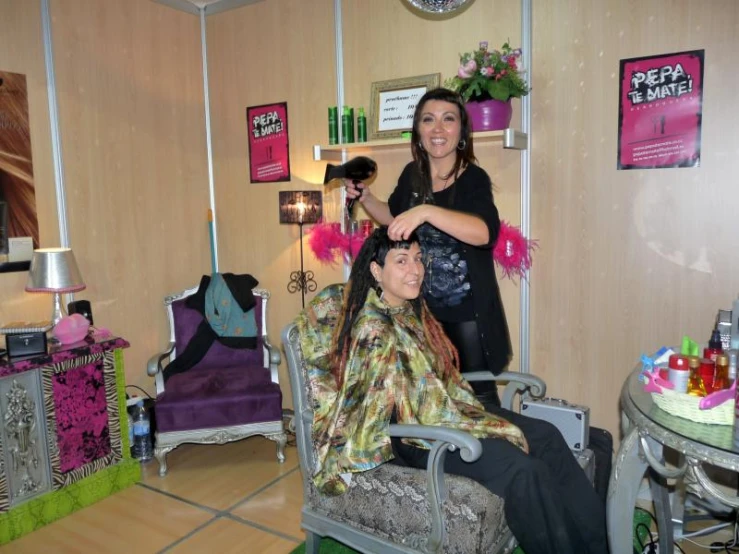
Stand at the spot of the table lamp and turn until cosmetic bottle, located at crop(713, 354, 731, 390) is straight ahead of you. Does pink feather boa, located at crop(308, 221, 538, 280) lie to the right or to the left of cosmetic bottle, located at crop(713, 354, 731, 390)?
left

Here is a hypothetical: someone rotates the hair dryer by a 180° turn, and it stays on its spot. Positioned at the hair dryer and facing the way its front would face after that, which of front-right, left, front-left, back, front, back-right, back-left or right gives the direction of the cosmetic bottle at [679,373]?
front-right

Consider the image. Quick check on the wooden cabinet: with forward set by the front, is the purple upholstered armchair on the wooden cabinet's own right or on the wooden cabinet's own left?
on the wooden cabinet's own left

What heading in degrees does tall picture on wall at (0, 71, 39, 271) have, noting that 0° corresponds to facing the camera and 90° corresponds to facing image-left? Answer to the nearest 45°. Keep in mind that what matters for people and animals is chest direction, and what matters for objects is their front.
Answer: approximately 315°

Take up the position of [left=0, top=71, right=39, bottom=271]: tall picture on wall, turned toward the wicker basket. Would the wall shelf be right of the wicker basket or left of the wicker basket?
left

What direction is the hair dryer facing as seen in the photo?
to the viewer's left
